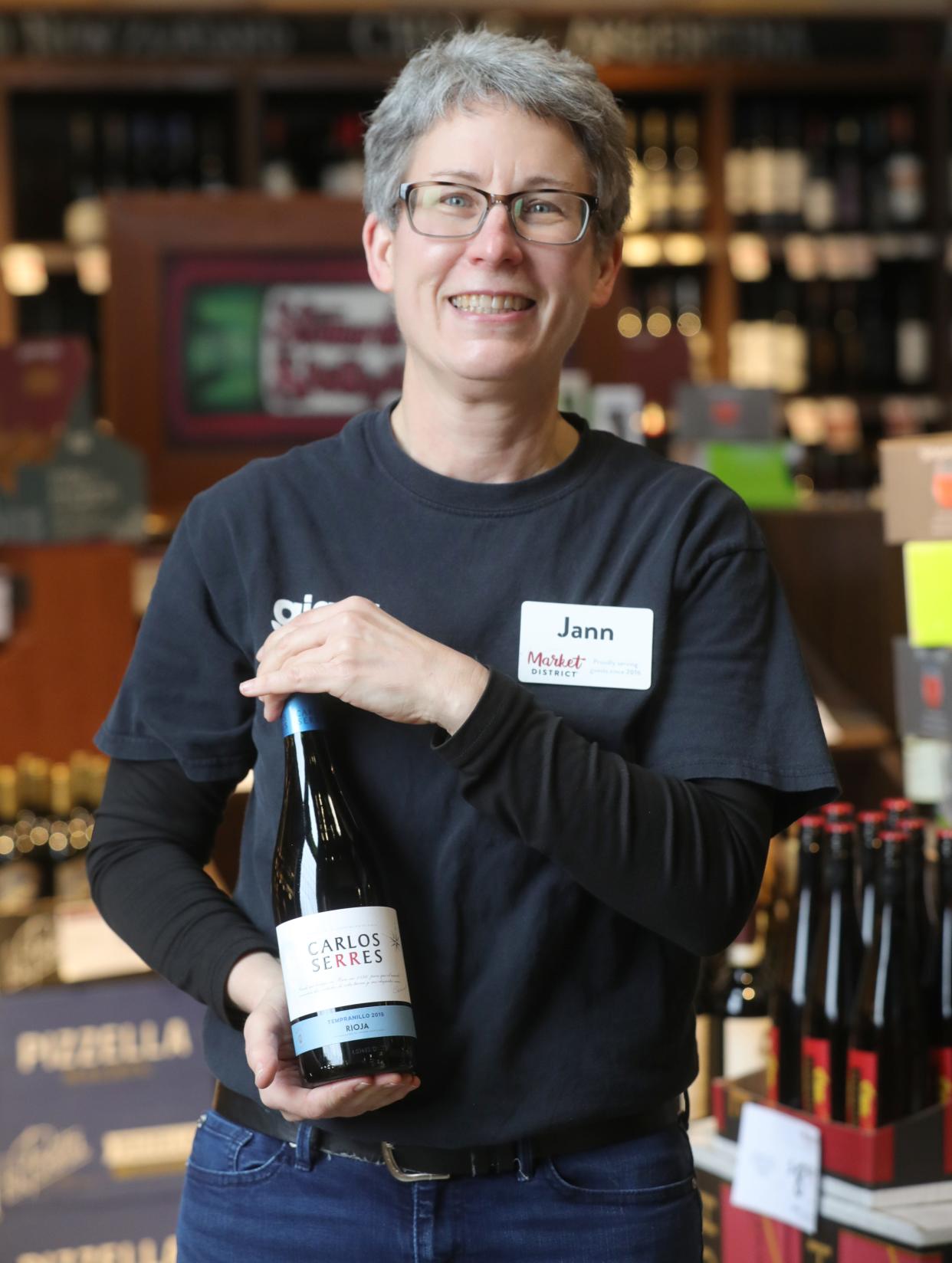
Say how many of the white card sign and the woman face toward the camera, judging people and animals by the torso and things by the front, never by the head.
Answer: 2

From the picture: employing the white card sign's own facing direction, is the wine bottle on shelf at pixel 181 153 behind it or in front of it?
behind

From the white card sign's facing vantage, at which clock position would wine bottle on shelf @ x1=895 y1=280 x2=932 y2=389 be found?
The wine bottle on shelf is roughly at 6 o'clock from the white card sign.

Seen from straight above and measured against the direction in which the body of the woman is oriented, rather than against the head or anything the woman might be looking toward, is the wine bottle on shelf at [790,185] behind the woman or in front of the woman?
behind

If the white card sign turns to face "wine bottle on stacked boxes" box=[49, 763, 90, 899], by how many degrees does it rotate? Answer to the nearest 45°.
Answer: approximately 135° to its right

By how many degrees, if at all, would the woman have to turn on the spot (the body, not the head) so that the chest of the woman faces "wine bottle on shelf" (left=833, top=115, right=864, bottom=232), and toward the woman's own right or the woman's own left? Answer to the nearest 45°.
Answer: approximately 180°

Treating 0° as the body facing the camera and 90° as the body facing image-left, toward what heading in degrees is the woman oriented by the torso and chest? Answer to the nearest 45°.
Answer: approximately 0°

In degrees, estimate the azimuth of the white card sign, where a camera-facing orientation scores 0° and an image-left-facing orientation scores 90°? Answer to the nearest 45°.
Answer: approximately 0°

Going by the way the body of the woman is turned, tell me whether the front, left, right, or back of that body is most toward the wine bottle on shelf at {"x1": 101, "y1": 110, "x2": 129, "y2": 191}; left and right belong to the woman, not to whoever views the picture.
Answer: back

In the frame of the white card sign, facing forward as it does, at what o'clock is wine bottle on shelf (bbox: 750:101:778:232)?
The wine bottle on shelf is roughly at 6 o'clock from the white card sign.

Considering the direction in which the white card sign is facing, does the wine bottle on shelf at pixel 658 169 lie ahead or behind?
behind
